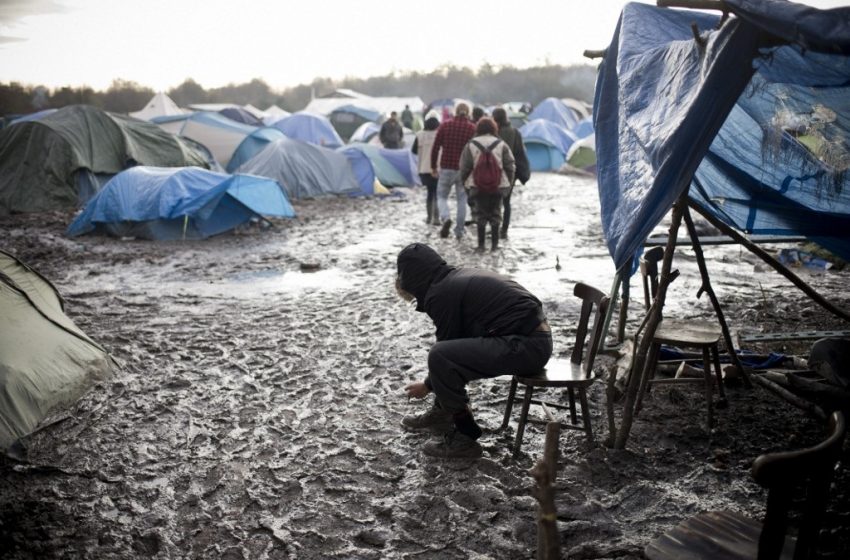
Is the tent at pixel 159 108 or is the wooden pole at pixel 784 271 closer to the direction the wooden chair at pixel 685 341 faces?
the wooden pole

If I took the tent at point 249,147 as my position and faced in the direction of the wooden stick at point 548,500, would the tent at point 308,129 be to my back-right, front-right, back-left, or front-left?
back-left

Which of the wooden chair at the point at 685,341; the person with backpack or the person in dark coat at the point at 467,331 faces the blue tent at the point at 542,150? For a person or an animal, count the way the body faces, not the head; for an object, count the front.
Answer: the person with backpack

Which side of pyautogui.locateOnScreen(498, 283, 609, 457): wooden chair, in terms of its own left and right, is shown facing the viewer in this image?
left

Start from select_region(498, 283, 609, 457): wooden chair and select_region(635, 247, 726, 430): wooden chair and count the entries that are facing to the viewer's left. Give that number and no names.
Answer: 1

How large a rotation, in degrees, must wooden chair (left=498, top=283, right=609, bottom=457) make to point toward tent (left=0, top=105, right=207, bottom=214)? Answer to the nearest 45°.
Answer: approximately 45° to its right

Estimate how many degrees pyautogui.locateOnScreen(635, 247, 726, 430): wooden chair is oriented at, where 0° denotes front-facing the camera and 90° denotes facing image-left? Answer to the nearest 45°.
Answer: approximately 270°

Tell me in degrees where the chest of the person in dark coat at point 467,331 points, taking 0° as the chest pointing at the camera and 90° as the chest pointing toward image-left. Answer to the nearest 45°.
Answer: approximately 90°

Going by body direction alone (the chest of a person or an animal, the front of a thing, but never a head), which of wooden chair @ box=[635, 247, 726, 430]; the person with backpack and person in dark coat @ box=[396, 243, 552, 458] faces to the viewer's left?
the person in dark coat

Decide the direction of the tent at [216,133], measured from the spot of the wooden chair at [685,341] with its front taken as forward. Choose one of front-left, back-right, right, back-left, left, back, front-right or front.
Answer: back-left

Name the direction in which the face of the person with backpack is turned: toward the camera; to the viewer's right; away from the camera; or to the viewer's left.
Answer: away from the camera

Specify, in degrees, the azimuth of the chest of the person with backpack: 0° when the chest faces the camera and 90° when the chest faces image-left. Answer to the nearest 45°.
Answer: approximately 180°

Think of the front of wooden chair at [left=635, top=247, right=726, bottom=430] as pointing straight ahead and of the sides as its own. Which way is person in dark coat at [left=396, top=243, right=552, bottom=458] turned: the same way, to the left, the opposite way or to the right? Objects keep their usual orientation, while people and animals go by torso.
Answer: the opposite way

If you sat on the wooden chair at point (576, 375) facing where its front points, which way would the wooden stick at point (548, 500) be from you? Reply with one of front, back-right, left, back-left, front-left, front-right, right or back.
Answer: left

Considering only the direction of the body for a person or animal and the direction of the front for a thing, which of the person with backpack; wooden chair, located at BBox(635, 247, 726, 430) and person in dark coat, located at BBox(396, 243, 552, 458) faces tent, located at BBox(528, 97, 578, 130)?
the person with backpack
